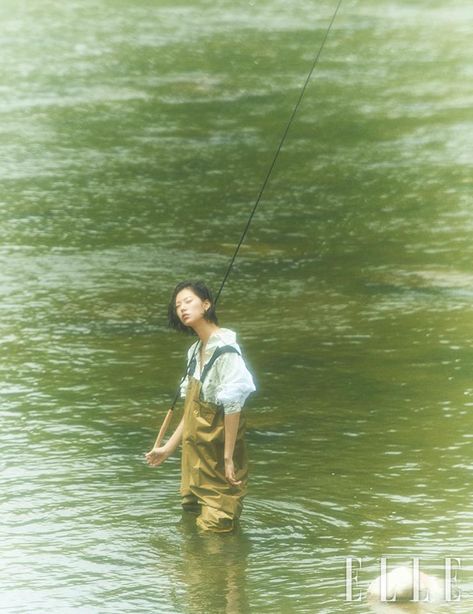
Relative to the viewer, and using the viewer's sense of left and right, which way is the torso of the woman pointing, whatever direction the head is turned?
facing the viewer and to the left of the viewer

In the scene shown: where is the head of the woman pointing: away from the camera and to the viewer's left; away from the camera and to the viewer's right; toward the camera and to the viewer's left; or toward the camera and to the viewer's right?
toward the camera and to the viewer's left
